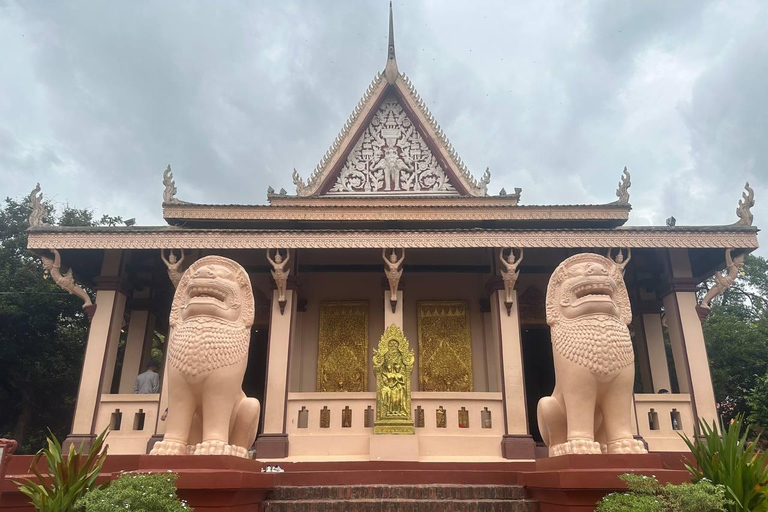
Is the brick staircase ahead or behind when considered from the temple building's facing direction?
ahead

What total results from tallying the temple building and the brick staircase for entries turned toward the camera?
2

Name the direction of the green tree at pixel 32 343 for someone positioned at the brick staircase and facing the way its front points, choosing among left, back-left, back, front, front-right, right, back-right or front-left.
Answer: back-right

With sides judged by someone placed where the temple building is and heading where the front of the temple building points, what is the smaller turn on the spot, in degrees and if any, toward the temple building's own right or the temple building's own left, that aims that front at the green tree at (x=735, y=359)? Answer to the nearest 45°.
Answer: approximately 135° to the temple building's own left

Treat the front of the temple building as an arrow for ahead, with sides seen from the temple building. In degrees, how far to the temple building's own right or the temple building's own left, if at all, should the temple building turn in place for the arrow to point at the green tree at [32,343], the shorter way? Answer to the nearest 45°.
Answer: approximately 135° to the temple building's own right

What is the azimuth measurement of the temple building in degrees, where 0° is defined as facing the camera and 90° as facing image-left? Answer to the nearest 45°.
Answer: approximately 0°

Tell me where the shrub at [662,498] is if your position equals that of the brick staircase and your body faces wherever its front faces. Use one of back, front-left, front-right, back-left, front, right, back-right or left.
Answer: front-left

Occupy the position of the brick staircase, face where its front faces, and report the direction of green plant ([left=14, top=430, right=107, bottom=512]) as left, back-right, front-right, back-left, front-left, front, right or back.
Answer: front-right

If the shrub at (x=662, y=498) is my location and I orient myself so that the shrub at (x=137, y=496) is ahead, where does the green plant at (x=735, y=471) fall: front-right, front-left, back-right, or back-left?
back-right

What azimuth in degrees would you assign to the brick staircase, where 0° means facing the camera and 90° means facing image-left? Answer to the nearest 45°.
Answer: approximately 0°
